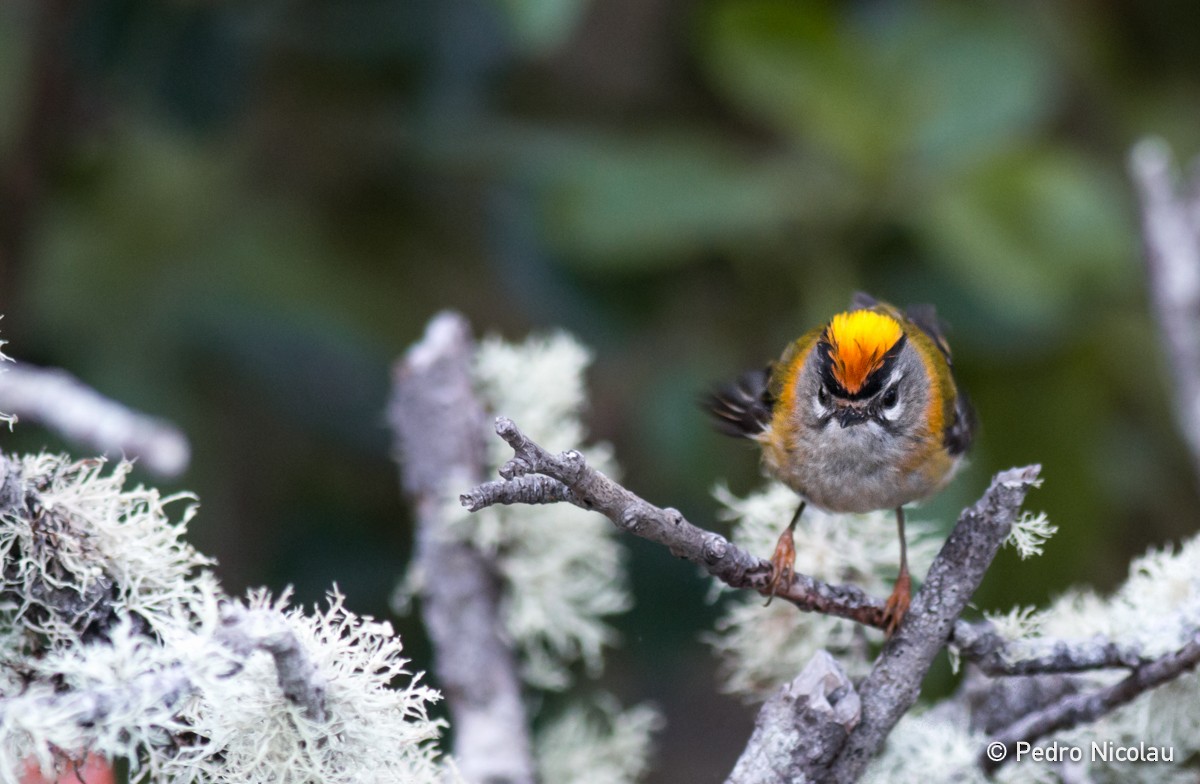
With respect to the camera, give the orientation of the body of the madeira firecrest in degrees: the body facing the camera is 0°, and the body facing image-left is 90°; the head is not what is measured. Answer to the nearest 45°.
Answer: approximately 0°
